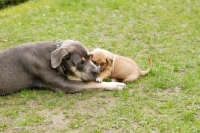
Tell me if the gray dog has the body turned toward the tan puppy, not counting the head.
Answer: yes

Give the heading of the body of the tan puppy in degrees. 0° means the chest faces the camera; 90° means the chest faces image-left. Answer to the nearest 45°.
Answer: approximately 90°

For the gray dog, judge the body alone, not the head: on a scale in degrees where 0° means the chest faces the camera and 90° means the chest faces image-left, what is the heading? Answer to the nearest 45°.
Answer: approximately 270°

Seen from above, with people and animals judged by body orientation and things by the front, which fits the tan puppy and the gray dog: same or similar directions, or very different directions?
very different directions

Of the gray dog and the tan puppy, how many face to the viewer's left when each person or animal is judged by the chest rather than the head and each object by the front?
1

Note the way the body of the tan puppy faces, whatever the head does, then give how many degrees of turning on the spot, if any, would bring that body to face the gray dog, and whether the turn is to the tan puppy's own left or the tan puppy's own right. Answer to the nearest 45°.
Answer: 0° — it already faces it
